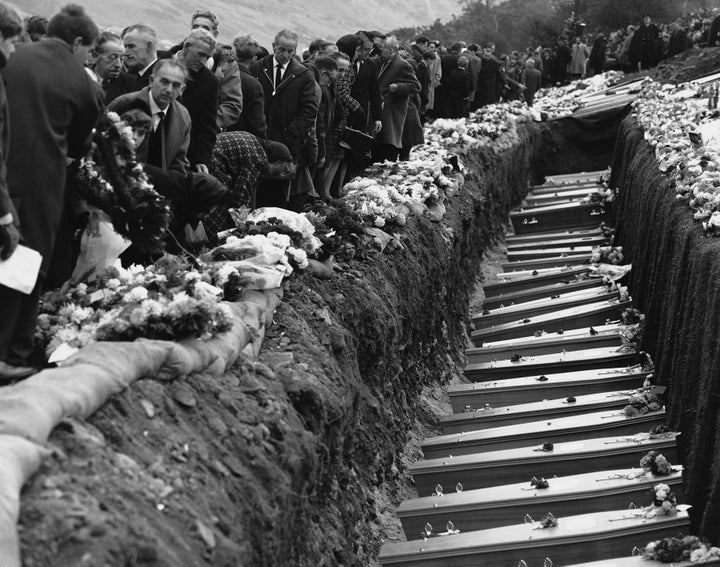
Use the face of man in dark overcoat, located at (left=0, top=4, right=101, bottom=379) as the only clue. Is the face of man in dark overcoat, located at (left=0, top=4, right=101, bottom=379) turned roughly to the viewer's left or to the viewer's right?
to the viewer's right

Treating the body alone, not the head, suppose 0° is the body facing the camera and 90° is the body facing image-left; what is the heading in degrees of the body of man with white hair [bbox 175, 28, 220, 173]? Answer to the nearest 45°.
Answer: approximately 315°

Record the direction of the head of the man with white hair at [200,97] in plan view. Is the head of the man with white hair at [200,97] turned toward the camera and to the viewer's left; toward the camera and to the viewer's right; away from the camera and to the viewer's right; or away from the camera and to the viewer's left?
toward the camera and to the viewer's right

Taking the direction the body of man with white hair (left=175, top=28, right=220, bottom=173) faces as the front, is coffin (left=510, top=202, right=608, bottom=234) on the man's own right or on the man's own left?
on the man's own left

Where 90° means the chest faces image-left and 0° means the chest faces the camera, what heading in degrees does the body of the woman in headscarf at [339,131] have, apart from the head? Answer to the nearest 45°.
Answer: approximately 270°

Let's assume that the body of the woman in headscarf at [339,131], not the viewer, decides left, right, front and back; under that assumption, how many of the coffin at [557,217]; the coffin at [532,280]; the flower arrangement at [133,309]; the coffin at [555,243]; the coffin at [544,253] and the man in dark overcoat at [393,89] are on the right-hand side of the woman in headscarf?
1

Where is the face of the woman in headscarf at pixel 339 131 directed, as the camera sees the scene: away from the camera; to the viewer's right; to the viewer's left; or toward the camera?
to the viewer's right

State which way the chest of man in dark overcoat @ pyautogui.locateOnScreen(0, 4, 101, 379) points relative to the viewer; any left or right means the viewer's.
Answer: facing away from the viewer and to the right of the viewer

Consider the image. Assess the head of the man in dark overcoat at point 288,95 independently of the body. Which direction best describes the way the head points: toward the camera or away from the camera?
toward the camera
